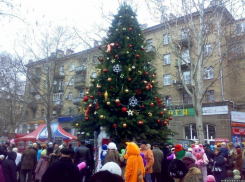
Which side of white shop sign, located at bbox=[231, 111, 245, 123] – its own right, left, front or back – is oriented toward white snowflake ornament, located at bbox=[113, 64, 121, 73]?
front

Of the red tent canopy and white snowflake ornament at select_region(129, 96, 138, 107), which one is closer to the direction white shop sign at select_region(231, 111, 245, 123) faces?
the white snowflake ornament

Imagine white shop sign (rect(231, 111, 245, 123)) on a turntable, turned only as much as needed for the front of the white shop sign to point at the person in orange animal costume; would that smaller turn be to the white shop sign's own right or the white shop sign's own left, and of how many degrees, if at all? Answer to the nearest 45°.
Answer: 0° — it already faces them

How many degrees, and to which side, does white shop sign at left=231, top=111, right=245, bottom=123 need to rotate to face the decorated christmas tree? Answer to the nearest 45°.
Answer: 0° — it already faces it

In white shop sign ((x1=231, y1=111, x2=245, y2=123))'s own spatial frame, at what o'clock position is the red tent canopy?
The red tent canopy is roughly at 2 o'clock from the white shop sign.

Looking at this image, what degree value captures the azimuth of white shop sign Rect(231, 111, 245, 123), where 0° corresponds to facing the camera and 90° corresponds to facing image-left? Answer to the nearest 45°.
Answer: approximately 0°
